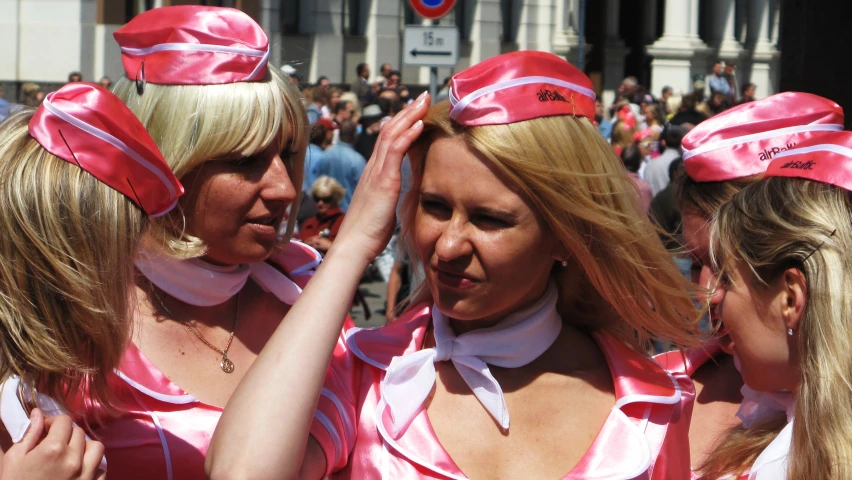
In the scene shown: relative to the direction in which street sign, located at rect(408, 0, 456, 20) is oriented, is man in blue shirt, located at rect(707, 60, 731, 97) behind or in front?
behind

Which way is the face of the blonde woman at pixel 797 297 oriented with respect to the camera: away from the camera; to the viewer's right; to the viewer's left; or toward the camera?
to the viewer's left

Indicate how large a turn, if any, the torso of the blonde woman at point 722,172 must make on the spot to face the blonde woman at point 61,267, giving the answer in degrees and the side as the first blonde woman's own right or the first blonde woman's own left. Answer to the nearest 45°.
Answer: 0° — they already face them

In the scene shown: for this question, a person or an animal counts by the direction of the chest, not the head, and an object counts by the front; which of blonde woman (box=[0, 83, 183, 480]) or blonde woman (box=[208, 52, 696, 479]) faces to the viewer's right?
blonde woman (box=[0, 83, 183, 480])

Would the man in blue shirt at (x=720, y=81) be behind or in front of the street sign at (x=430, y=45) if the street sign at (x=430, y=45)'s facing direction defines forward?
behind

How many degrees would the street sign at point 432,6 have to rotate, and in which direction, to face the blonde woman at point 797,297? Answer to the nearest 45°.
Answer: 0° — it already faces them

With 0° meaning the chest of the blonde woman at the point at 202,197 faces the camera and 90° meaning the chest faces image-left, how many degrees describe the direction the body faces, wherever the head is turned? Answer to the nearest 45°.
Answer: approximately 315°
